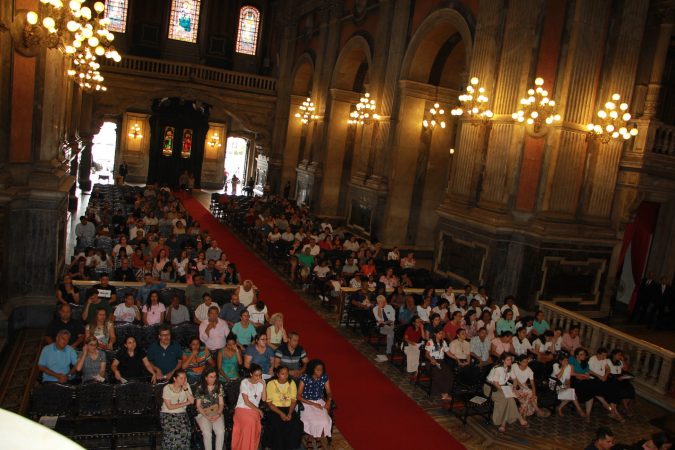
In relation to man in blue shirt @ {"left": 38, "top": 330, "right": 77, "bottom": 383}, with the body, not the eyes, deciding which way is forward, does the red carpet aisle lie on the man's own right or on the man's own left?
on the man's own left

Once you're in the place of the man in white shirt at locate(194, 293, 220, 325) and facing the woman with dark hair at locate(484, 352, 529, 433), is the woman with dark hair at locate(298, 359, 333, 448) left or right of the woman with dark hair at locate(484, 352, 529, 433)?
right

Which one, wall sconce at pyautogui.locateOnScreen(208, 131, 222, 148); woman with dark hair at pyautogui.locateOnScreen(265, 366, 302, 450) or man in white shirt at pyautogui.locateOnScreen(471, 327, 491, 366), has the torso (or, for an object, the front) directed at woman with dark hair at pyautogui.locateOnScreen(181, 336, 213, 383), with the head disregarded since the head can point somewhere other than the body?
the wall sconce

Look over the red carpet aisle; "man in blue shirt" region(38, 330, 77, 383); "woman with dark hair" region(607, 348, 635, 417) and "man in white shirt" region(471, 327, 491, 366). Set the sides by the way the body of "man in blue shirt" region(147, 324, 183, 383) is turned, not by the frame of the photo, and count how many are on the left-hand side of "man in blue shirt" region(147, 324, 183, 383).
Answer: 3

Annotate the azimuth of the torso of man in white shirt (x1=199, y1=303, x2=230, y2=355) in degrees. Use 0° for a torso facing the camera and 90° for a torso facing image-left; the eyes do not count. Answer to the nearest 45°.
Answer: approximately 0°

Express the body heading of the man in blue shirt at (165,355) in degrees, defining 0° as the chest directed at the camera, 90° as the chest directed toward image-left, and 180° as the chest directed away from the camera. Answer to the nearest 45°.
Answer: approximately 0°

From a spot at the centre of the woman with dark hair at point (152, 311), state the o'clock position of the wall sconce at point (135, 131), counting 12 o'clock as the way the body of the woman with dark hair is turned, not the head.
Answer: The wall sconce is roughly at 6 o'clock from the woman with dark hair.

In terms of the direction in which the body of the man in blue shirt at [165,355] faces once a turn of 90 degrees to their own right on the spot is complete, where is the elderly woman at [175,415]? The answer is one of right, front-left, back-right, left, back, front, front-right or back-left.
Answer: left

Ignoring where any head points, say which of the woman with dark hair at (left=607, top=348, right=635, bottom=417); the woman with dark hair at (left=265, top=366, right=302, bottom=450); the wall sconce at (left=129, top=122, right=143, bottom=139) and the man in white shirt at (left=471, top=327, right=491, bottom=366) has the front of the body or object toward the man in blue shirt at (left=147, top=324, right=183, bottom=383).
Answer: the wall sconce

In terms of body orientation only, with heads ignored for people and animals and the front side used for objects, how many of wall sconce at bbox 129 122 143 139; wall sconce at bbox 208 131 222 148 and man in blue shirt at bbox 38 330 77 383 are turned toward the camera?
3
